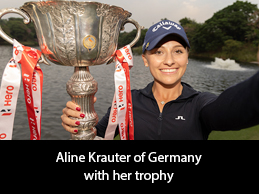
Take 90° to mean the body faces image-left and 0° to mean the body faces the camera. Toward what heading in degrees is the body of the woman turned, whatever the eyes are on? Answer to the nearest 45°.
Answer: approximately 0°

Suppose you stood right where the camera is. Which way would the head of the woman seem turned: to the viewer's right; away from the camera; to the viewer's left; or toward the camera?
toward the camera

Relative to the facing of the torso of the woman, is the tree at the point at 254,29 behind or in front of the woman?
behind
